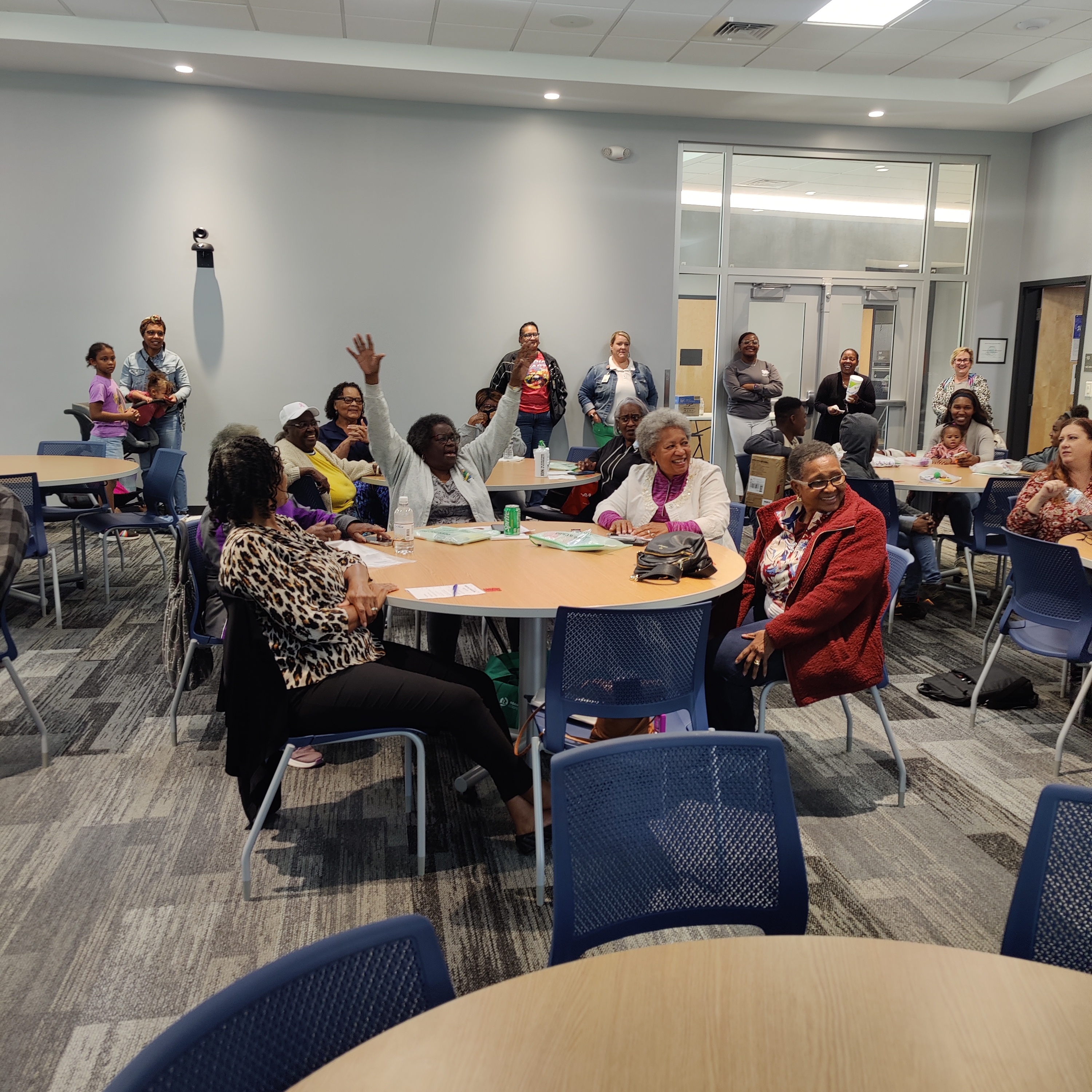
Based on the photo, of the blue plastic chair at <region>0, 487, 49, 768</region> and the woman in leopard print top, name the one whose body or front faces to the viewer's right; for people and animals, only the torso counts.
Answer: the woman in leopard print top

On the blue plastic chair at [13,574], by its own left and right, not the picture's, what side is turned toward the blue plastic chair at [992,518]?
back

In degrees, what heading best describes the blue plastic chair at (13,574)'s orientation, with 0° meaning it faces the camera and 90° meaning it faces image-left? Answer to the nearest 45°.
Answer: approximately 90°

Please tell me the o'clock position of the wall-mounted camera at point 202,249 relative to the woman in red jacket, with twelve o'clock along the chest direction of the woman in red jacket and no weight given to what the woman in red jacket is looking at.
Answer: The wall-mounted camera is roughly at 3 o'clock from the woman in red jacket.

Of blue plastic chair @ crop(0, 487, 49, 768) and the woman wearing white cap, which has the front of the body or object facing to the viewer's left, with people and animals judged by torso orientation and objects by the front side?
the blue plastic chair

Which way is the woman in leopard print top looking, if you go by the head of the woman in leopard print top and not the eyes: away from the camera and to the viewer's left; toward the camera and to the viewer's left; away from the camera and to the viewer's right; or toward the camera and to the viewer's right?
away from the camera and to the viewer's right

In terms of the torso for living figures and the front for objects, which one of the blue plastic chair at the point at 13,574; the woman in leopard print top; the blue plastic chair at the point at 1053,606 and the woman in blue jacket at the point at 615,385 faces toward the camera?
the woman in blue jacket

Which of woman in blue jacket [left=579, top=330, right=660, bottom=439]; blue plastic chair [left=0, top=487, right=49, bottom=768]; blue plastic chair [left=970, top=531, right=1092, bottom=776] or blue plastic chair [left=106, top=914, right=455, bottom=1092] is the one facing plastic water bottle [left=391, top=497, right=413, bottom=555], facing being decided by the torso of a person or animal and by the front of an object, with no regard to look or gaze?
the woman in blue jacket
